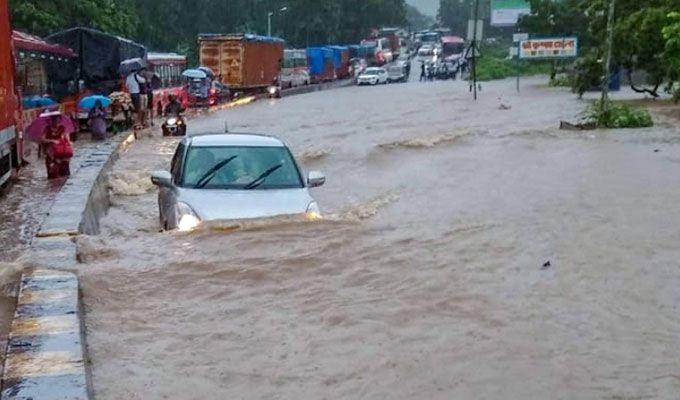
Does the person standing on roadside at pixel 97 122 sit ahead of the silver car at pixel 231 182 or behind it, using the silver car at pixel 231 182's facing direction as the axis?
behind

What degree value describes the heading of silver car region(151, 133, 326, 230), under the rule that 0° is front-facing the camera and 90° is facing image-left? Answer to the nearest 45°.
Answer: approximately 0°

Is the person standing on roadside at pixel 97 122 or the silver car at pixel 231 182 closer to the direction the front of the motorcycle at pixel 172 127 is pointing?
the silver car

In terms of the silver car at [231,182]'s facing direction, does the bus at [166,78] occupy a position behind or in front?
behind

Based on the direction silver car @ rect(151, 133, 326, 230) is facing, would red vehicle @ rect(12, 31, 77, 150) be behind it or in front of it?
behind

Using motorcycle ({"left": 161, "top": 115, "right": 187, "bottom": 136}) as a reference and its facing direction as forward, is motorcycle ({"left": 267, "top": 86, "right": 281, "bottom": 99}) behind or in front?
behind

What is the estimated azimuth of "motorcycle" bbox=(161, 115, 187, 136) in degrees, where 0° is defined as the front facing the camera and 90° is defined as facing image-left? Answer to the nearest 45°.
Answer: approximately 0°

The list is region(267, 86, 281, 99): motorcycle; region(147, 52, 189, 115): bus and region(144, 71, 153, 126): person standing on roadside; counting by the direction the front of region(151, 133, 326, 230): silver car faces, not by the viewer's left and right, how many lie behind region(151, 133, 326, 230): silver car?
3

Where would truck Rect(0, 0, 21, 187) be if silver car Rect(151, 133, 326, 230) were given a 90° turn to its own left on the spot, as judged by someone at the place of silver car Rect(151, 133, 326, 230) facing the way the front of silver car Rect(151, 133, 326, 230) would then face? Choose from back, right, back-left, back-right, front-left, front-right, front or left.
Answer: back-left

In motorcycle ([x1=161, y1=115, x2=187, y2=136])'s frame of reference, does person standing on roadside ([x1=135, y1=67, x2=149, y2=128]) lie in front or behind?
behind

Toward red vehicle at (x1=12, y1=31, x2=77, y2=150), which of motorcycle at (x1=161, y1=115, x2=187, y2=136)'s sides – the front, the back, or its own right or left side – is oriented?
right

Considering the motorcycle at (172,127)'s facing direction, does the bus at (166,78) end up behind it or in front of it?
behind

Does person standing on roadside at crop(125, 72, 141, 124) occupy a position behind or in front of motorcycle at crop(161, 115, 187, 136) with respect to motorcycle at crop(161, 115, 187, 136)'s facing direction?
behind

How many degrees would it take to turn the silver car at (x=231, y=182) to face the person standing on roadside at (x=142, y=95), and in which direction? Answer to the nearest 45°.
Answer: approximately 180°

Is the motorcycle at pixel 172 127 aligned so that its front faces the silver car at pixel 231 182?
yes
